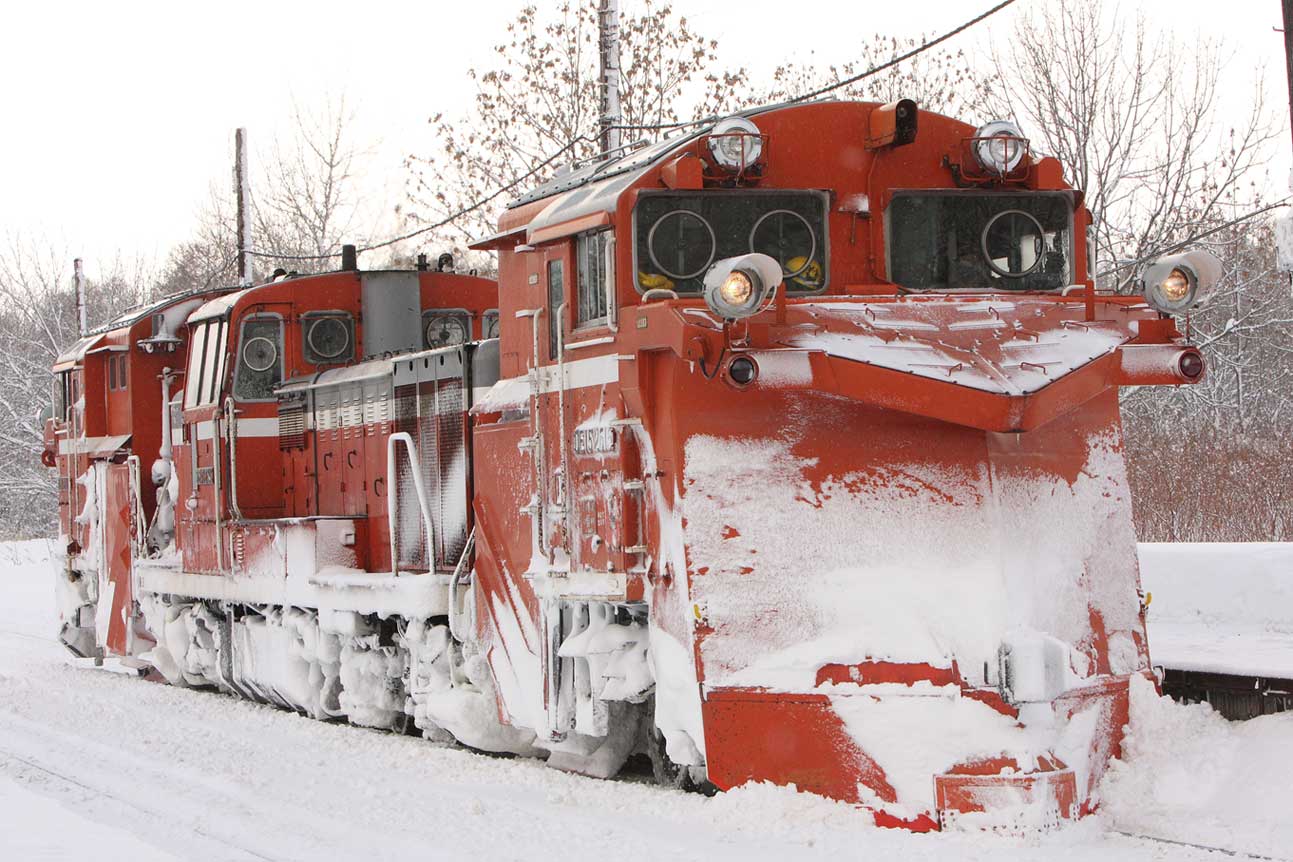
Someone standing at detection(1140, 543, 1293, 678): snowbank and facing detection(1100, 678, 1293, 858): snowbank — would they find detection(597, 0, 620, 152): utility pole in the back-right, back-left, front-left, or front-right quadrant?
back-right

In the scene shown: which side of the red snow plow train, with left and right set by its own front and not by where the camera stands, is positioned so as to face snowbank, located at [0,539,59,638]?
back

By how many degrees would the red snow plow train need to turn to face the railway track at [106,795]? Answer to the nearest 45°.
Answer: approximately 135° to its right

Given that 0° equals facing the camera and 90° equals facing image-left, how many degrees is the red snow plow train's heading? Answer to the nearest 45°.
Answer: approximately 315°

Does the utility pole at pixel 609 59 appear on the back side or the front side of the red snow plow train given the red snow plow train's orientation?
on the back side

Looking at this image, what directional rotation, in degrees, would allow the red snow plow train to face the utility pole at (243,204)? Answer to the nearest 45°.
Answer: approximately 135° to its left

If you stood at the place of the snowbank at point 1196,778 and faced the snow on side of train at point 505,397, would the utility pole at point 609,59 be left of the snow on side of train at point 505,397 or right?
right

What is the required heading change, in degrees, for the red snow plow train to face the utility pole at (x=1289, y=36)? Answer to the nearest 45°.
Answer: approximately 90° to its left
